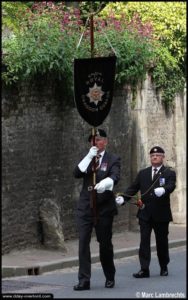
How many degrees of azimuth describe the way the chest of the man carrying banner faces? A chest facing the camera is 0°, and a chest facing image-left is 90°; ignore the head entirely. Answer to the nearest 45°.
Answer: approximately 45°

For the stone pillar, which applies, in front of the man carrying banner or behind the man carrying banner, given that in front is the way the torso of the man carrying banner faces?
behind

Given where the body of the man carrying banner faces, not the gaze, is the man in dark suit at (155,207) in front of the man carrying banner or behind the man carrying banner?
behind
